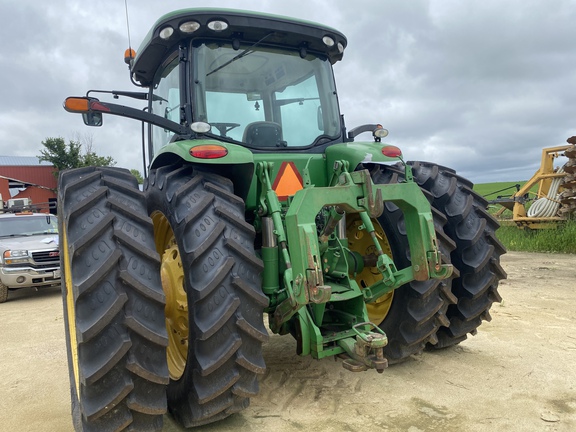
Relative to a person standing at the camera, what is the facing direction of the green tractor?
facing away from the viewer and to the left of the viewer

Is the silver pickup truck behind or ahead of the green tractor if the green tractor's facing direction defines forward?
ahead
